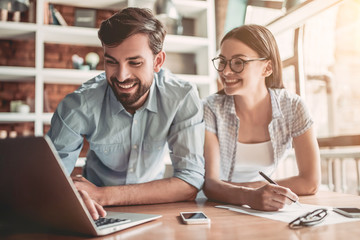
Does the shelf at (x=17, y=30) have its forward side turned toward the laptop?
yes

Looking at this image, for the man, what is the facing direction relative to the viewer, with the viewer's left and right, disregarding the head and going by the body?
facing the viewer

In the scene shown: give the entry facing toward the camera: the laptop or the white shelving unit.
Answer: the white shelving unit

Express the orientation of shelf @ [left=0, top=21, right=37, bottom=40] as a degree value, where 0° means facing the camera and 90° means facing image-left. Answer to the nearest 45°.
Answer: approximately 0°

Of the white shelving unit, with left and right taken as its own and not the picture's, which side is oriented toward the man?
front

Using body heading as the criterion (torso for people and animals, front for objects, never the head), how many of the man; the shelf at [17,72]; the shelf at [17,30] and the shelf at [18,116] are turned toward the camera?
4

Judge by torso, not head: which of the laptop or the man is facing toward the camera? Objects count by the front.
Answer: the man

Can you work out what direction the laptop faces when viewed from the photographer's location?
facing away from the viewer and to the right of the viewer

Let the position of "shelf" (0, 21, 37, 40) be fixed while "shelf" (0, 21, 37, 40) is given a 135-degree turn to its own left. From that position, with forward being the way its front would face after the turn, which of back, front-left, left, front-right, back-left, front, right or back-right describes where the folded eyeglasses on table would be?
back-right

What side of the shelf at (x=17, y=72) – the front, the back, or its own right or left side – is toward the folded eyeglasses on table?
front

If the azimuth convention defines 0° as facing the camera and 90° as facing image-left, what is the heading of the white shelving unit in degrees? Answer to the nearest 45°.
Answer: approximately 0°

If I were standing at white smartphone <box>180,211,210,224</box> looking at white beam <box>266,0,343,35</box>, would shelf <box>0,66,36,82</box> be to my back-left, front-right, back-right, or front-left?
front-left

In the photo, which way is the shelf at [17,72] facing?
toward the camera

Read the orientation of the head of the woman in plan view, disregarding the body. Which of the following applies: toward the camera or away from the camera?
toward the camera
